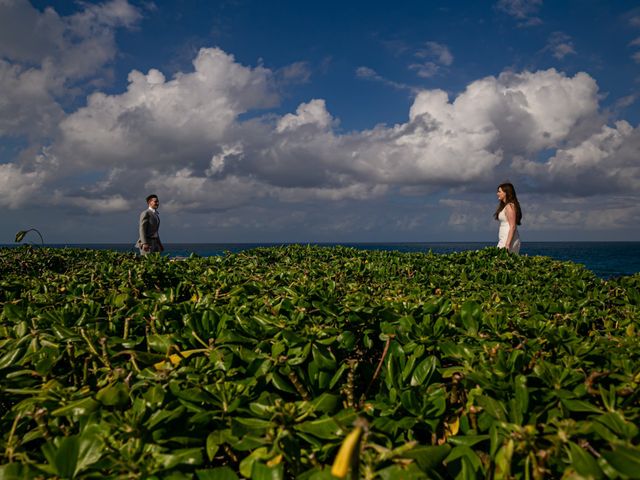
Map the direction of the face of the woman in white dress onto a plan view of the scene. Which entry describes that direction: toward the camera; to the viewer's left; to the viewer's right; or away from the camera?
to the viewer's left

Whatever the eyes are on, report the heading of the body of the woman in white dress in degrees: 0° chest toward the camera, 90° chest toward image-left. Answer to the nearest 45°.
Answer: approximately 90°

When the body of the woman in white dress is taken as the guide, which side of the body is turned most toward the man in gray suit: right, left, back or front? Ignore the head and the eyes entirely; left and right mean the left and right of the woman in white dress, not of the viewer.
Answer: front
